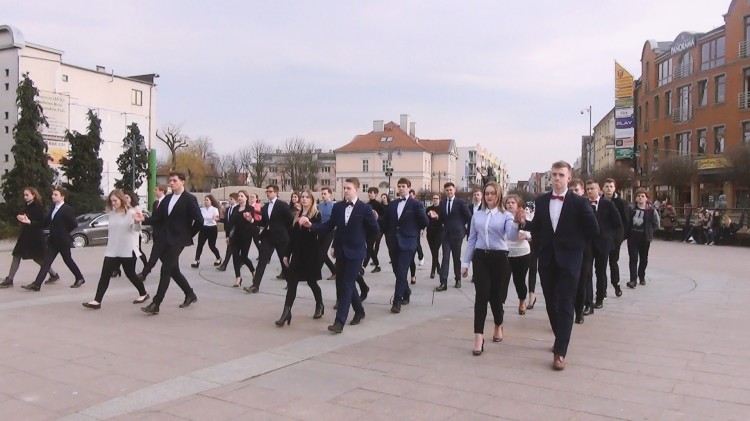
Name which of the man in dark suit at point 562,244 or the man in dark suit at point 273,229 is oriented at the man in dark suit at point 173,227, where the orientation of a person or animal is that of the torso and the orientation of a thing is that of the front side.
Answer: the man in dark suit at point 273,229

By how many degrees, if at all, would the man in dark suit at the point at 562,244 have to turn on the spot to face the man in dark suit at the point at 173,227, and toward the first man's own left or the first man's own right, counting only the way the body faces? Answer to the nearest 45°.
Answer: approximately 90° to the first man's own right

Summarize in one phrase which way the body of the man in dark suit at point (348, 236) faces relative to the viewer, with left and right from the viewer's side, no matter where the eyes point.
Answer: facing the viewer and to the left of the viewer

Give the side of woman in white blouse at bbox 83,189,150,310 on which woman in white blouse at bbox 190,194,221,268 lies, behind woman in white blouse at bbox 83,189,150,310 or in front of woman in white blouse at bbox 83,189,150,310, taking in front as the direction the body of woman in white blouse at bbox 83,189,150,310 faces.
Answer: behind

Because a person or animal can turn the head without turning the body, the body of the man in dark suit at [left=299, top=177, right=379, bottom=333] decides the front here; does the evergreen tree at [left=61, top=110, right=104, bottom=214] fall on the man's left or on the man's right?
on the man's right

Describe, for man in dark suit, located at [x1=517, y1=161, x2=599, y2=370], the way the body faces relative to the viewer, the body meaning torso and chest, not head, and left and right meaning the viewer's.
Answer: facing the viewer
